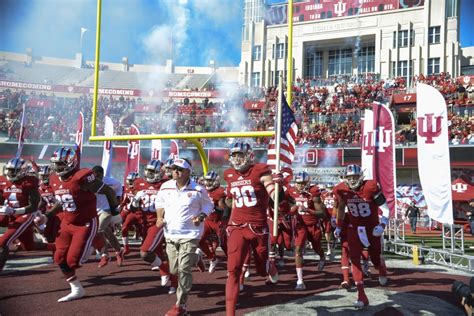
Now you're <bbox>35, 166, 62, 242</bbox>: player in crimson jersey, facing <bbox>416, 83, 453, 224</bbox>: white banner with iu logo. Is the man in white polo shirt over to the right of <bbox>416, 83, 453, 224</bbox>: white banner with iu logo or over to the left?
right

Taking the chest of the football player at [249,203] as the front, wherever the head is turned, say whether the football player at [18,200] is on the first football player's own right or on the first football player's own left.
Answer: on the first football player's own right

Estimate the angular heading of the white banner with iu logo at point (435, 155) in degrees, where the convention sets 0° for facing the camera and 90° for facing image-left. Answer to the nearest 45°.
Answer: approximately 0°

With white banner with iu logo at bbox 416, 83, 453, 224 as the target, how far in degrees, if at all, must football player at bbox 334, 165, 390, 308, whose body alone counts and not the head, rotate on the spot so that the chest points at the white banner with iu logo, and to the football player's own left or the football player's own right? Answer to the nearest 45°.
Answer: approximately 135° to the football player's own left

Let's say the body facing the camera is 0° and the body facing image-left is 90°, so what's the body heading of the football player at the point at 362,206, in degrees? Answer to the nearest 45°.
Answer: approximately 0°

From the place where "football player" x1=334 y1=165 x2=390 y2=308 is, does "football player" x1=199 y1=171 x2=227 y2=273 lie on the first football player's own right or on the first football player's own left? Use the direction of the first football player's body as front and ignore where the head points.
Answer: on the first football player's own right

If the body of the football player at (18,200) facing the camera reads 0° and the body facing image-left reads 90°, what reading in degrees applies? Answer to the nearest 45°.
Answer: approximately 45°

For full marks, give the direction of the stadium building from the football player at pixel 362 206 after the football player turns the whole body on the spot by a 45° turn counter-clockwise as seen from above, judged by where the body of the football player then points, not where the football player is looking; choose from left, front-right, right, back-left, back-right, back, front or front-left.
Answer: back-left

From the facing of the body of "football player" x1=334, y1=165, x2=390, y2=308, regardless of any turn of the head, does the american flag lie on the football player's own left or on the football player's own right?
on the football player's own right
